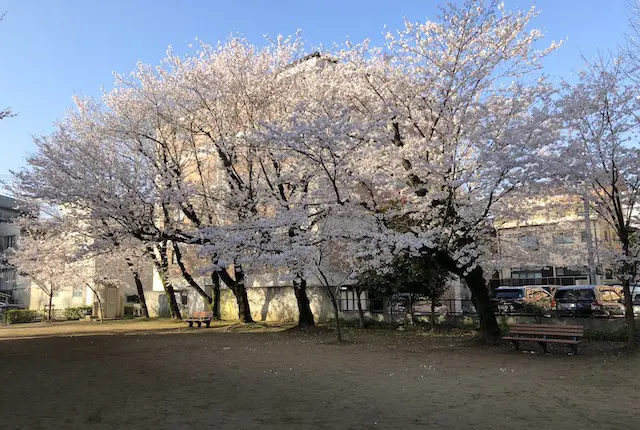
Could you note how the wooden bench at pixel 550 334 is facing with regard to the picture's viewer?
facing the viewer and to the left of the viewer

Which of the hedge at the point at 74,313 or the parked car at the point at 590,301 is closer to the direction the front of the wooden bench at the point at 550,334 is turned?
the hedge

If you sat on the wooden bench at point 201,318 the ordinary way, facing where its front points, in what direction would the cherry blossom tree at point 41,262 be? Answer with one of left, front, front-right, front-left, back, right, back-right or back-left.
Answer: right

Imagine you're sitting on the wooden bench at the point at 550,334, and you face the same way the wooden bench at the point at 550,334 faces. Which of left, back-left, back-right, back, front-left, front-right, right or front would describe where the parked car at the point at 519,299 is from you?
back-right

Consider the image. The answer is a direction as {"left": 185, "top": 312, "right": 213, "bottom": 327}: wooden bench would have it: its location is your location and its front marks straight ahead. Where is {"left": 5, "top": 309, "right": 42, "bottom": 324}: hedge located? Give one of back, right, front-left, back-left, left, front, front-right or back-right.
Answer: right

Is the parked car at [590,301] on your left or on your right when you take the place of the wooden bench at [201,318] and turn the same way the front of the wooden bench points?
on your left

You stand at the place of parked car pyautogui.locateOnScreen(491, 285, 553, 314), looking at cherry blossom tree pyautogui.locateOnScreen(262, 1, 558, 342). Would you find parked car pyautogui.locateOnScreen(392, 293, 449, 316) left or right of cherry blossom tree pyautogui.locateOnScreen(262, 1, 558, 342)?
right

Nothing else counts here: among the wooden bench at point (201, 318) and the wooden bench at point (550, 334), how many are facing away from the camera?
0

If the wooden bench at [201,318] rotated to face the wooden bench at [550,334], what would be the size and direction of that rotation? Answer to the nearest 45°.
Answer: approximately 90° to its left

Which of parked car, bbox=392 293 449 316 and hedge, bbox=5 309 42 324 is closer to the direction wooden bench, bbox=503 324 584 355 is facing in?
the hedge

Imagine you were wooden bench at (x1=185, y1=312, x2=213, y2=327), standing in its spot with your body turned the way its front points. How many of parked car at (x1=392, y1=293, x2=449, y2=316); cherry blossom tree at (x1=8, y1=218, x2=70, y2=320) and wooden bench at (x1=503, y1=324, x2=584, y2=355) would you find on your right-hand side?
1
